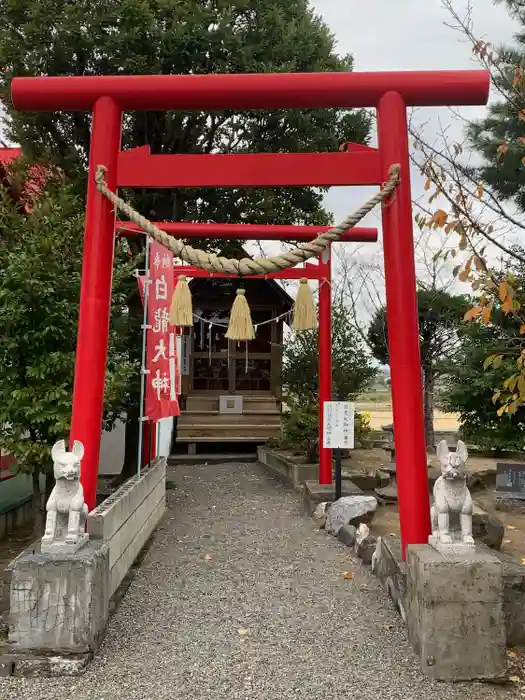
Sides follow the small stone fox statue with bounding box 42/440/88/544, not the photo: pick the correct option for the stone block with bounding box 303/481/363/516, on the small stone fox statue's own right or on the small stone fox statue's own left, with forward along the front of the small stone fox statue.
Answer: on the small stone fox statue's own left

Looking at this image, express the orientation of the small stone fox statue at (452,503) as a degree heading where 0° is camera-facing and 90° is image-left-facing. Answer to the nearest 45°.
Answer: approximately 0°

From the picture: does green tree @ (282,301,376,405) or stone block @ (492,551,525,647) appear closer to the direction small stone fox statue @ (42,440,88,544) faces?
the stone block

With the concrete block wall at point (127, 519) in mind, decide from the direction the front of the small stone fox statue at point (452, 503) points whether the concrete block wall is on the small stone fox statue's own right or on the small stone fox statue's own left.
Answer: on the small stone fox statue's own right

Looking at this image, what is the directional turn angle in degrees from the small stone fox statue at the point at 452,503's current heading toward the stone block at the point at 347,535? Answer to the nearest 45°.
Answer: approximately 135° to its right

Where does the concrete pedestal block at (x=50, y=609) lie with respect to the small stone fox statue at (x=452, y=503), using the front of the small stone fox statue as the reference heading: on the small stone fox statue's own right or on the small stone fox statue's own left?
on the small stone fox statue's own right

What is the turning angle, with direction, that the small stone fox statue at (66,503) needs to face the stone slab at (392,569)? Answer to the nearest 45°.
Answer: approximately 90° to its left

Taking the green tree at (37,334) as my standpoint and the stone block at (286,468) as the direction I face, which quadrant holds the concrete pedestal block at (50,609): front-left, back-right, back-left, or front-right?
back-right

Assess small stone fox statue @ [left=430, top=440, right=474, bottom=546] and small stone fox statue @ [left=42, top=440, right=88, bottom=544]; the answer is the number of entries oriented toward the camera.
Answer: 2

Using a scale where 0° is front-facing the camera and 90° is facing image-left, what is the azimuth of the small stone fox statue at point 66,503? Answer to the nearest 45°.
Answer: approximately 0°
